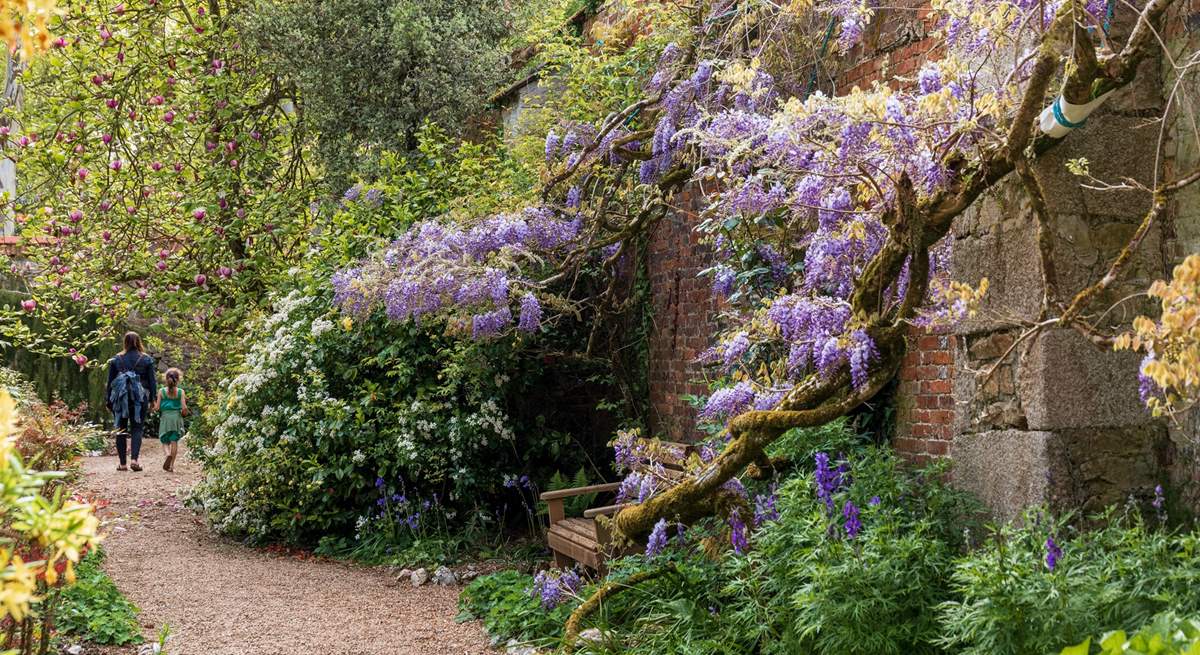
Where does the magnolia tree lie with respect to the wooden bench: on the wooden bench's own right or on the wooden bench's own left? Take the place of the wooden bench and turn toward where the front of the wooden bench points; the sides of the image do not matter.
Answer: on the wooden bench's own right

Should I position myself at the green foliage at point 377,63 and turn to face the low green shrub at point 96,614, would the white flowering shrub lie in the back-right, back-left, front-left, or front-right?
front-left

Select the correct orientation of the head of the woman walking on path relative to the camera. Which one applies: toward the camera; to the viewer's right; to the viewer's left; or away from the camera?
away from the camera

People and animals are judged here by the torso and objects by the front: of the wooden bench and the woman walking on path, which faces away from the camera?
the woman walking on path

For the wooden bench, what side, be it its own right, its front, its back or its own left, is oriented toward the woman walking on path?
right

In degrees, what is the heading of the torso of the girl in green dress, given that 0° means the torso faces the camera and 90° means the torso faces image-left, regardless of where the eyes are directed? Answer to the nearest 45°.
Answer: approximately 180°

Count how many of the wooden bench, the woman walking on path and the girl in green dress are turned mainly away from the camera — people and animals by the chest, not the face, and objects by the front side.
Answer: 2

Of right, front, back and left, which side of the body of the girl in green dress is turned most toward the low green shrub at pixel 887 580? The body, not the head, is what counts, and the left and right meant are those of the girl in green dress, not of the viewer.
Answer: back

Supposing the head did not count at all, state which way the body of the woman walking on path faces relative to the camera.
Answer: away from the camera

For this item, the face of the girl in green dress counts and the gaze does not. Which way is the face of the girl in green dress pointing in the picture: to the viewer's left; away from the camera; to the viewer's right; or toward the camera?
away from the camera

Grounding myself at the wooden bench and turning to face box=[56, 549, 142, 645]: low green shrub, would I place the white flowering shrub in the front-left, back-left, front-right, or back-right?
front-right

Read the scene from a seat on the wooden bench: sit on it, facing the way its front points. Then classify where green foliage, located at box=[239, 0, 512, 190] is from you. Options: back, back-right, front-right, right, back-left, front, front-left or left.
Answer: right
